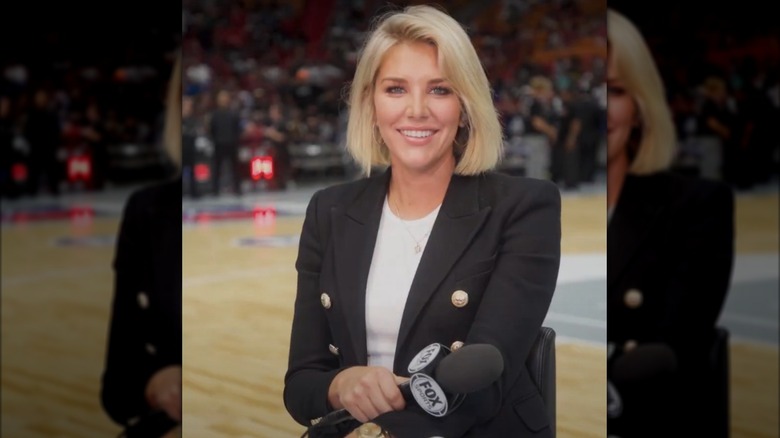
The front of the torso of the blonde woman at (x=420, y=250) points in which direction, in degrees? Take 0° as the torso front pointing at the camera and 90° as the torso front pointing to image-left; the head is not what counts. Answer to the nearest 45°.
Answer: approximately 45°
